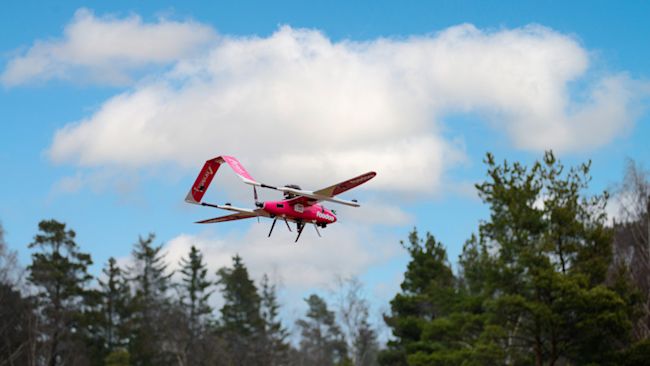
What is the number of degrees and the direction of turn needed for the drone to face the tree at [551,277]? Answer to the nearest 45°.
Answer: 0° — it already faces it
